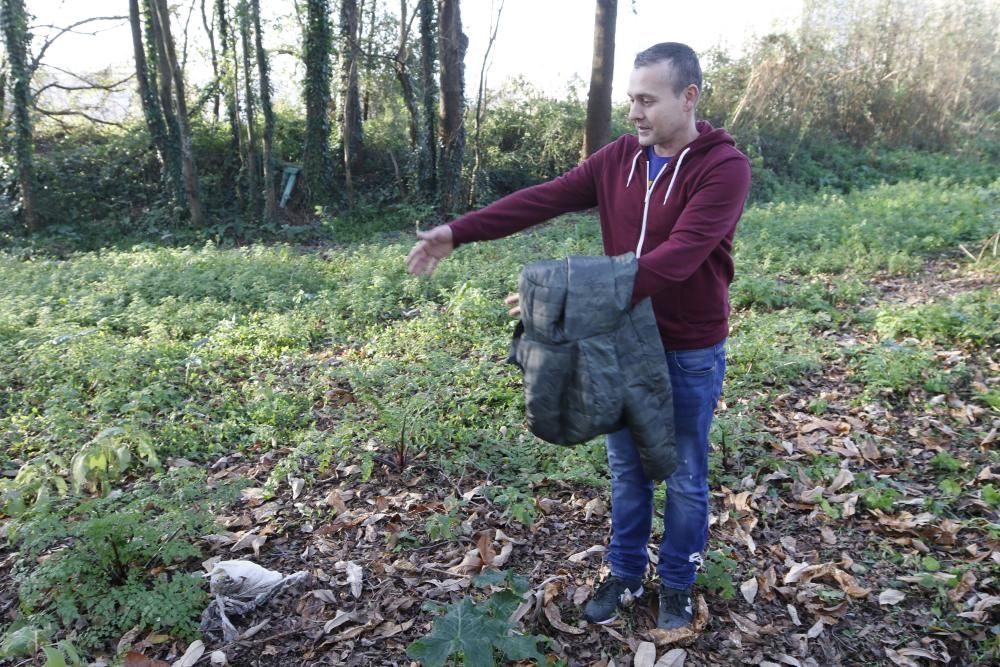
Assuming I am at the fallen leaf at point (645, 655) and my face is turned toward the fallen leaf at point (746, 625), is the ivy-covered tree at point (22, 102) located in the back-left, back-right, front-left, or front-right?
back-left

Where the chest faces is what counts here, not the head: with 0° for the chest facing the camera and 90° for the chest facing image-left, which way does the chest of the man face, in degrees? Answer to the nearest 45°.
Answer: approximately 45°

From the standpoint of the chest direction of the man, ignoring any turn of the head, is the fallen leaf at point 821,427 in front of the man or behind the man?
behind

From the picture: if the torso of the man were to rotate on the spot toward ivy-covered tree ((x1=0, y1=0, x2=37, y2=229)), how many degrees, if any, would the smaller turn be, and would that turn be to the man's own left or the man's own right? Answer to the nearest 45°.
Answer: approximately 90° to the man's own right

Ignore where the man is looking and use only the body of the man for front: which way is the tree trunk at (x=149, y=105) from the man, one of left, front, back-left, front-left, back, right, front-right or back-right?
right

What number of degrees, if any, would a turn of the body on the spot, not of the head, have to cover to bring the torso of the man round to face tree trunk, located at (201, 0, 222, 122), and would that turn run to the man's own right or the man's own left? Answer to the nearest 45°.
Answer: approximately 90° to the man's own right

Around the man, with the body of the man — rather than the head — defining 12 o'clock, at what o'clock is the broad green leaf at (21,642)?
The broad green leaf is roughly at 1 o'clock from the man.

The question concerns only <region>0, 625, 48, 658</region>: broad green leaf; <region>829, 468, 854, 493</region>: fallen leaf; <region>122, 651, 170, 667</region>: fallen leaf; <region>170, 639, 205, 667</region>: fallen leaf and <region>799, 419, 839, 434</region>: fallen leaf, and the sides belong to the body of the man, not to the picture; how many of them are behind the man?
2

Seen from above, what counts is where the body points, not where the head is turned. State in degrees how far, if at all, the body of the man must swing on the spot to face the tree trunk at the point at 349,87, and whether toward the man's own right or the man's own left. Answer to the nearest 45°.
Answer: approximately 90° to the man's own right

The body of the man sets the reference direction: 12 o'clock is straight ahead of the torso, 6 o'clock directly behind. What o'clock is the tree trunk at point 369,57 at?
The tree trunk is roughly at 4 o'clock from the man.

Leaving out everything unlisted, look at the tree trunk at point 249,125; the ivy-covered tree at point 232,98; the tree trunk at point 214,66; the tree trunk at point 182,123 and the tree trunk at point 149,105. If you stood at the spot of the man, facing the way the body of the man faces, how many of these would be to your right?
5
